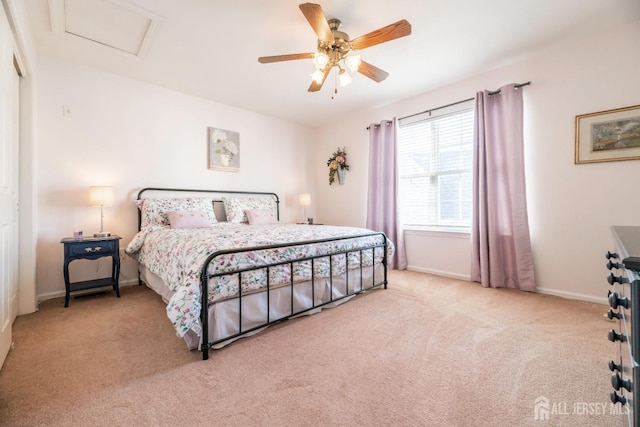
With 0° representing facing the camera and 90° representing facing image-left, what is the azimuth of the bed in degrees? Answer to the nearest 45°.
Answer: approximately 315°

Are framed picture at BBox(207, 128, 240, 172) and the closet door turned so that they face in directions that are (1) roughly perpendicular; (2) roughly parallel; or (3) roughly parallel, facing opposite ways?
roughly perpendicular

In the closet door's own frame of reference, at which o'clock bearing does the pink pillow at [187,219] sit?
The pink pillow is roughly at 11 o'clock from the closet door.

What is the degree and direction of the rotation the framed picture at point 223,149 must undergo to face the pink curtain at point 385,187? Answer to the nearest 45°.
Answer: approximately 45° to its left

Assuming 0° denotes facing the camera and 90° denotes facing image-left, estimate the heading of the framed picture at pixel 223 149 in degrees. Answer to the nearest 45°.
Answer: approximately 315°

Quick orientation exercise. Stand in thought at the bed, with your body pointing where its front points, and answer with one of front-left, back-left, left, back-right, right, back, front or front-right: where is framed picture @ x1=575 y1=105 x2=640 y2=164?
front-left

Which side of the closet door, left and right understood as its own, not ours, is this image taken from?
right

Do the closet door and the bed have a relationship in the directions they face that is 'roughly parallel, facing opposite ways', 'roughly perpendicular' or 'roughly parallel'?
roughly perpendicular

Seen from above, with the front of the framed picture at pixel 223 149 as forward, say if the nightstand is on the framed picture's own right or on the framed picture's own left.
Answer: on the framed picture's own right
